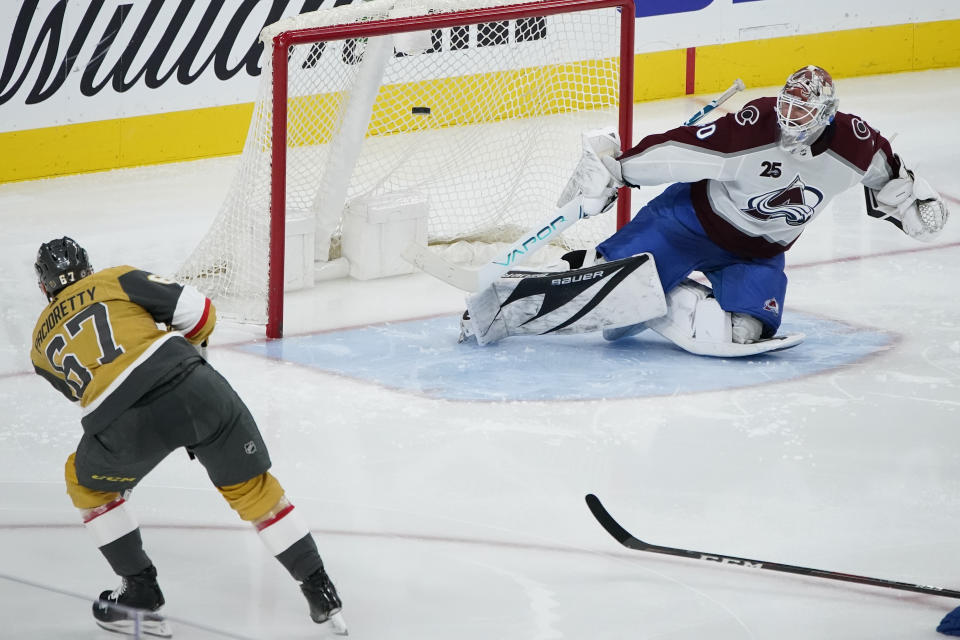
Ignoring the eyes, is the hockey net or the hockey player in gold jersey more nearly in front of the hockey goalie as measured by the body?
the hockey player in gold jersey

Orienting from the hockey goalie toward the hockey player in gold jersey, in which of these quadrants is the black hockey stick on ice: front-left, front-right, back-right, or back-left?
front-left

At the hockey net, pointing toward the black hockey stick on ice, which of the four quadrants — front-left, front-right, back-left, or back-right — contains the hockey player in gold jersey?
front-right

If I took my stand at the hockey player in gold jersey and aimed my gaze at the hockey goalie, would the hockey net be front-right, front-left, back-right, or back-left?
front-left

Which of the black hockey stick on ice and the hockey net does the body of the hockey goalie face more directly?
the black hockey stick on ice

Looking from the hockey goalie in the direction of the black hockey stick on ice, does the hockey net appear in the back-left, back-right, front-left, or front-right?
back-right

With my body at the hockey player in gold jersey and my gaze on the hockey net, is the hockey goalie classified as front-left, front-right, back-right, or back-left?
front-right

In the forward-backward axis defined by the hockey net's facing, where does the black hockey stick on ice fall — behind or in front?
in front

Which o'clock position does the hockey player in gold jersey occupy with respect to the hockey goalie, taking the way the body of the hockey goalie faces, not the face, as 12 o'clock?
The hockey player in gold jersey is roughly at 1 o'clock from the hockey goalie.

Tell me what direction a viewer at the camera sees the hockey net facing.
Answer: facing the viewer and to the right of the viewer

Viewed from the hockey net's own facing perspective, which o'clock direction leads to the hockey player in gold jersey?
The hockey player in gold jersey is roughly at 2 o'clock from the hockey net.

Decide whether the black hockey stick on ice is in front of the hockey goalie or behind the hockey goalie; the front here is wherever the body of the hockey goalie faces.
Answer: in front

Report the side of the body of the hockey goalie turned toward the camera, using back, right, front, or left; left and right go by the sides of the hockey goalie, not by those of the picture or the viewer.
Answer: front
